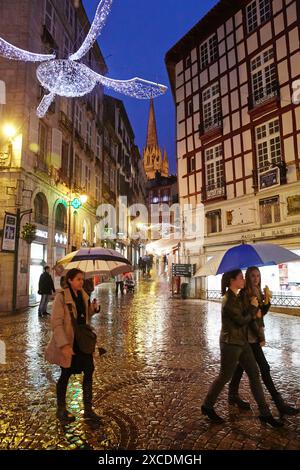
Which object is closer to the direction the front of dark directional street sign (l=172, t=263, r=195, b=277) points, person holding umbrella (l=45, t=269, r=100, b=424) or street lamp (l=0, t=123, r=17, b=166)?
the person holding umbrella

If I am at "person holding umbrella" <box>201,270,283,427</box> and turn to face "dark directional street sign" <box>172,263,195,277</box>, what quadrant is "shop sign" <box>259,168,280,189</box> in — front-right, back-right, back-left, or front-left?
front-right

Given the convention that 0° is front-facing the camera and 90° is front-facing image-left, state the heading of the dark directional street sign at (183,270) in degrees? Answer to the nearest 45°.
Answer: approximately 0°

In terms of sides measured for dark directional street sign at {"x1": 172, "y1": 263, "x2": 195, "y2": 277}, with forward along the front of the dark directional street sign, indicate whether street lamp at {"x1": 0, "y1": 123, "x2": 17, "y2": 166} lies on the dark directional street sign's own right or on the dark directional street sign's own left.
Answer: on the dark directional street sign's own right

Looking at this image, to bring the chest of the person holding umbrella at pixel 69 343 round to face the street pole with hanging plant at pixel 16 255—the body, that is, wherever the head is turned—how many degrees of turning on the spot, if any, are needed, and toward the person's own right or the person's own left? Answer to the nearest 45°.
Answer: approximately 135° to the person's own left

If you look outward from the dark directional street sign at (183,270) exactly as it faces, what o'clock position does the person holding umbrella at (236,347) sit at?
The person holding umbrella is roughly at 12 o'clock from the dark directional street sign.

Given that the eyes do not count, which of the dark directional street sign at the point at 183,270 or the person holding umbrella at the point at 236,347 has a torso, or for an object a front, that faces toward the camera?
the dark directional street sign

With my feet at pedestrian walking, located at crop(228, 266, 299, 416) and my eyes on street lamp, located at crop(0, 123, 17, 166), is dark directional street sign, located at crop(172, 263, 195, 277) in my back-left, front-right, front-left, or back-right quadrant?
front-right

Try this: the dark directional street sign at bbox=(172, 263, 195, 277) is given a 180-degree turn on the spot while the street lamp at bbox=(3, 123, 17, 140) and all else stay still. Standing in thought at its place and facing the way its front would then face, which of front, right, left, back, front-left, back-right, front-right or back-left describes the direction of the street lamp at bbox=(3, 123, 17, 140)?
back-left

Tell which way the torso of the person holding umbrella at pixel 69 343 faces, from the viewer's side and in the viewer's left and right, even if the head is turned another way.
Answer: facing the viewer and to the right of the viewer
